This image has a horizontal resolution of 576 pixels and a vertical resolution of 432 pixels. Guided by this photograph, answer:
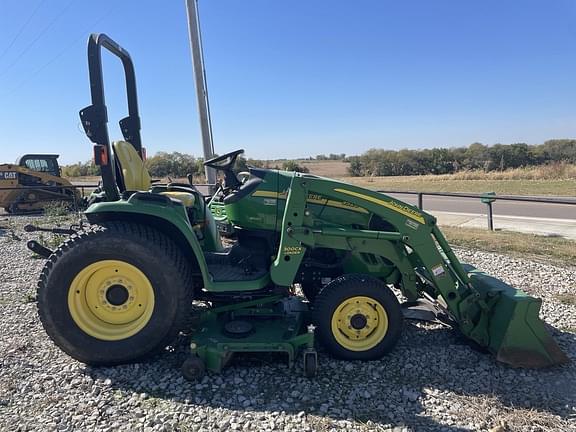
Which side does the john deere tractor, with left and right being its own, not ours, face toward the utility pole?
left

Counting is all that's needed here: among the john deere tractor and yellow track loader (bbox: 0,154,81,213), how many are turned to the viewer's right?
2

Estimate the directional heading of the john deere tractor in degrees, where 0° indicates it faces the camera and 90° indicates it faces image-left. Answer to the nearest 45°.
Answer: approximately 270°

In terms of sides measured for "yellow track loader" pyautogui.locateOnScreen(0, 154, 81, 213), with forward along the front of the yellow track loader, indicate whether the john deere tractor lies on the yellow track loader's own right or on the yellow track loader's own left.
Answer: on the yellow track loader's own right

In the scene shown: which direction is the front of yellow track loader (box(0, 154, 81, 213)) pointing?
to the viewer's right
